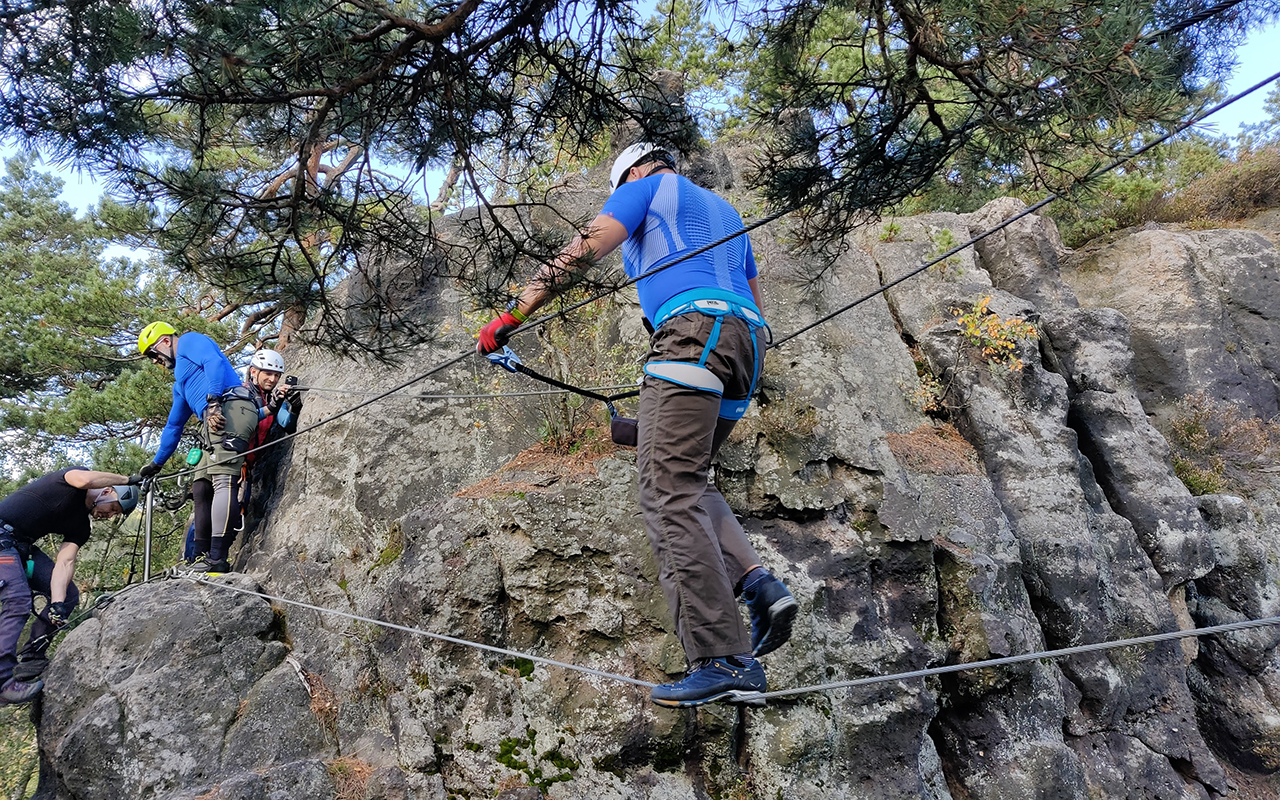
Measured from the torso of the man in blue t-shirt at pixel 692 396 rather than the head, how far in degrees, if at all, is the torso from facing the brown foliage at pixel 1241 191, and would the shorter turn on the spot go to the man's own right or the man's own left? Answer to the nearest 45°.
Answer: approximately 90° to the man's own right

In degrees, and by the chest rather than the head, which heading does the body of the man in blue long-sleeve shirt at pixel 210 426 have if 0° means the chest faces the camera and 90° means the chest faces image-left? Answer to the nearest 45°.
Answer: approximately 90°

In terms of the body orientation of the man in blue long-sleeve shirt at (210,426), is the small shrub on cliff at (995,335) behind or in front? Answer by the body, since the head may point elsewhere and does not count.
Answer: behind

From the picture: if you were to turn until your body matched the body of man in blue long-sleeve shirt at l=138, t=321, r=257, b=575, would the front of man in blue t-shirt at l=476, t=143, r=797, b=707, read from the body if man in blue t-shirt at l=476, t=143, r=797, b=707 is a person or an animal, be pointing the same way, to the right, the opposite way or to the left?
to the right

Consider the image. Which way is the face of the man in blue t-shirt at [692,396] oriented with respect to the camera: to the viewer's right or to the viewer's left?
to the viewer's left

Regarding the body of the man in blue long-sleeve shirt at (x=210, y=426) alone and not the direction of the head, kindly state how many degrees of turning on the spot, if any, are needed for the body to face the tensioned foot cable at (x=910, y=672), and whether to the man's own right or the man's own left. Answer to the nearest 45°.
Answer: approximately 135° to the man's own left

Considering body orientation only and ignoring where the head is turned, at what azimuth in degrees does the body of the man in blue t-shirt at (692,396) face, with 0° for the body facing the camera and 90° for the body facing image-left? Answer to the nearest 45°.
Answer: approximately 135°

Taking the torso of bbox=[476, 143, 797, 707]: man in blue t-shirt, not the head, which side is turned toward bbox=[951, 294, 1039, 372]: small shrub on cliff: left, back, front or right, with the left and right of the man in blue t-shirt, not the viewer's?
right

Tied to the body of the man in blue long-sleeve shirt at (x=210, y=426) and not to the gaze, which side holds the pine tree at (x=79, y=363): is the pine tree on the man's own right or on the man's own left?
on the man's own right

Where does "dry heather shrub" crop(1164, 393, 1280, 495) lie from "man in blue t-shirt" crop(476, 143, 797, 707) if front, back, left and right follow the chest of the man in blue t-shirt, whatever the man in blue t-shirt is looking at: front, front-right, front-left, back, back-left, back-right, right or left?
right

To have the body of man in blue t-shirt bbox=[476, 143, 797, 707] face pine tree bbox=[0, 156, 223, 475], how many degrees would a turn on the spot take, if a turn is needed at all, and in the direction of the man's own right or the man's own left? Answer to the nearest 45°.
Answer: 0° — they already face it
